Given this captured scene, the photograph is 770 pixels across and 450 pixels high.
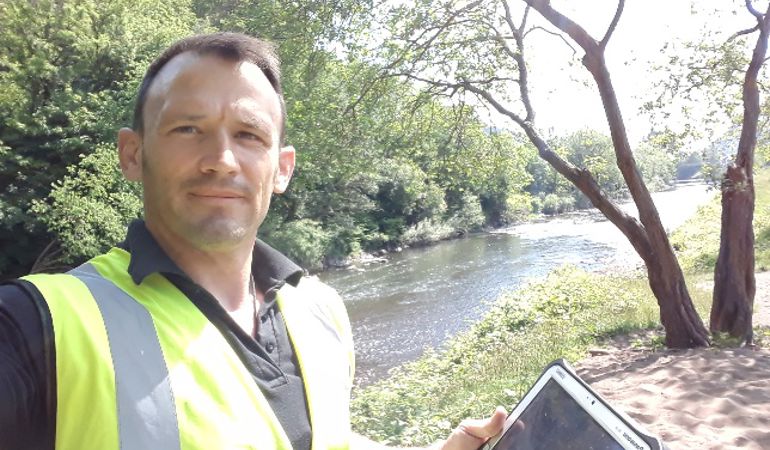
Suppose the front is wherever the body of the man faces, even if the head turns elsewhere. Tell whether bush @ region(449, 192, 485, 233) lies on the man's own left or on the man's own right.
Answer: on the man's own left

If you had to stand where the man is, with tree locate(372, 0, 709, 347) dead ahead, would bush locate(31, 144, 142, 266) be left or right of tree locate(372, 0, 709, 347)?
left

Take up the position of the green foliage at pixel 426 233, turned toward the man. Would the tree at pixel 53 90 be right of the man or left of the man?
right

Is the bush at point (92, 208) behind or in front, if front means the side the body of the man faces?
behind

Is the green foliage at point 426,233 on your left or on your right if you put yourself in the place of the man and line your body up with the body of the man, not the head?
on your left

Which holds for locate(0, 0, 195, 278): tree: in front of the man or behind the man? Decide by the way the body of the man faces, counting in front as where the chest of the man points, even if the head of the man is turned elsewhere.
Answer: behind
